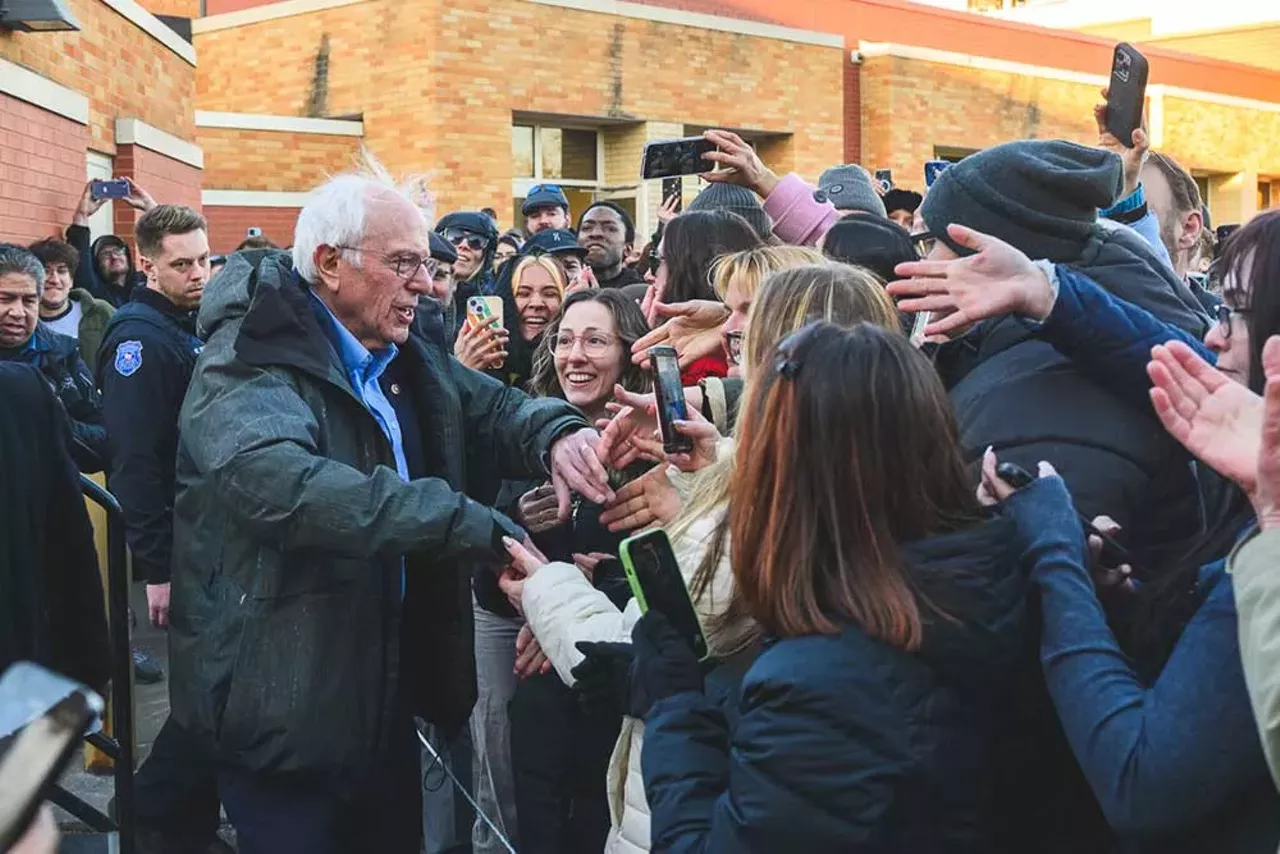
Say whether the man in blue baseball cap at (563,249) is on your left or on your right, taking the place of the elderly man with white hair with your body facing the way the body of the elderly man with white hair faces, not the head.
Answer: on your left

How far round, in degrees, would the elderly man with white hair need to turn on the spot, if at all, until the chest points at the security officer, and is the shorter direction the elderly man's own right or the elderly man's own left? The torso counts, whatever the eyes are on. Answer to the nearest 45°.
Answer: approximately 135° to the elderly man's own left

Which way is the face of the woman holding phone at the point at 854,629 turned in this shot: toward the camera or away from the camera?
away from the camera

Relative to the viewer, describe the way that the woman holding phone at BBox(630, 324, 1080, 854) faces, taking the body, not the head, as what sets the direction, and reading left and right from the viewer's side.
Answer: facing away from the viewer and to the left of the viewer

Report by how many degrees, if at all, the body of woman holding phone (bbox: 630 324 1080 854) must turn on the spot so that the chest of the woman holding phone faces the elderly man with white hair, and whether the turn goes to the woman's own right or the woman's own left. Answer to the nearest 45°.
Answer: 0° — they already face them

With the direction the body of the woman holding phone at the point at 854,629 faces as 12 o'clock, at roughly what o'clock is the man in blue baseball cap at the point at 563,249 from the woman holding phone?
The man in blue baseball cap is roughly at 1 o'clock from the woman holding phone.

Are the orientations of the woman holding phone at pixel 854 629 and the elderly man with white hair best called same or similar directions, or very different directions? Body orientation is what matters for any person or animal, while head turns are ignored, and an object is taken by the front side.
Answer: very different directions

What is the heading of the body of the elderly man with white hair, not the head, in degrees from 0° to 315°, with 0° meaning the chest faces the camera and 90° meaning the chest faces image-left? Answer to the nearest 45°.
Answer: approximately 315°
